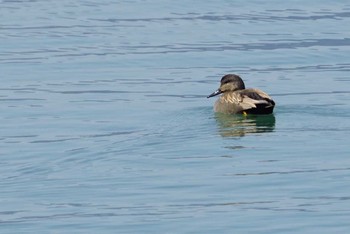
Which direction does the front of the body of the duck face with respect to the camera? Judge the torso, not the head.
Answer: to the viewer's left
